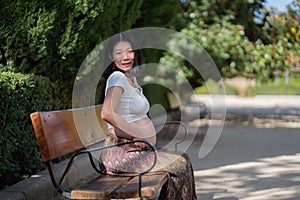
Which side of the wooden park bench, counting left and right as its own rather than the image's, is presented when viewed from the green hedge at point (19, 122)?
back

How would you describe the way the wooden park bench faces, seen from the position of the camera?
facing the viewer and to the right of the viewer

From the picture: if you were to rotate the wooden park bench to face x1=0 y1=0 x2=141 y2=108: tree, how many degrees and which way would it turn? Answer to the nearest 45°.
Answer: approximately 135° to its left
